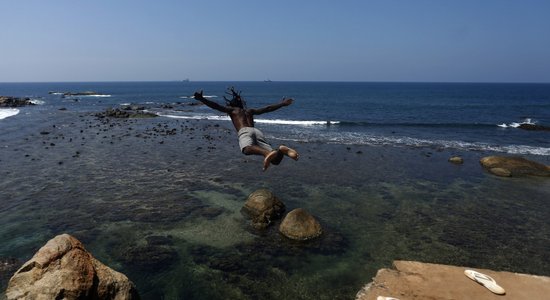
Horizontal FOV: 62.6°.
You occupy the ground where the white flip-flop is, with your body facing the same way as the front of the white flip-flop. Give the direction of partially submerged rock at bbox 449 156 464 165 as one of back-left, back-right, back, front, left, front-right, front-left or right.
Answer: front-right

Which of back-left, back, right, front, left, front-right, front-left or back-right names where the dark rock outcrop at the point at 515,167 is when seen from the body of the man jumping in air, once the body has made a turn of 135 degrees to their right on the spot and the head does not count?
front-left

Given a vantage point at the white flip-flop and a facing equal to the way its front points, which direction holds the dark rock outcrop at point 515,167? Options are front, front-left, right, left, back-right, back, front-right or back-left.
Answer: front-right

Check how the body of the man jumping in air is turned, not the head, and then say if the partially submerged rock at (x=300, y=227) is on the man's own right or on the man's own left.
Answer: on the man's own right

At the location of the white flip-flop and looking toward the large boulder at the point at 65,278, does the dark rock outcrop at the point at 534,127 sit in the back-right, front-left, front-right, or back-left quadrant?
back-right

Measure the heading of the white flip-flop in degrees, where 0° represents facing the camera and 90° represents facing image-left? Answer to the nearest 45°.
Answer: approximately 135°

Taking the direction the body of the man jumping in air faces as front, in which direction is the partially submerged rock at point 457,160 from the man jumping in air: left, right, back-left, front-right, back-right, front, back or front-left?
right

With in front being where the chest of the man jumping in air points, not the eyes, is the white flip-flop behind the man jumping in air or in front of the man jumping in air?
behind

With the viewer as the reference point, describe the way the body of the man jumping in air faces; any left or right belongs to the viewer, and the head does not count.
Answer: facing away from the viewer and to the left of the viewer
